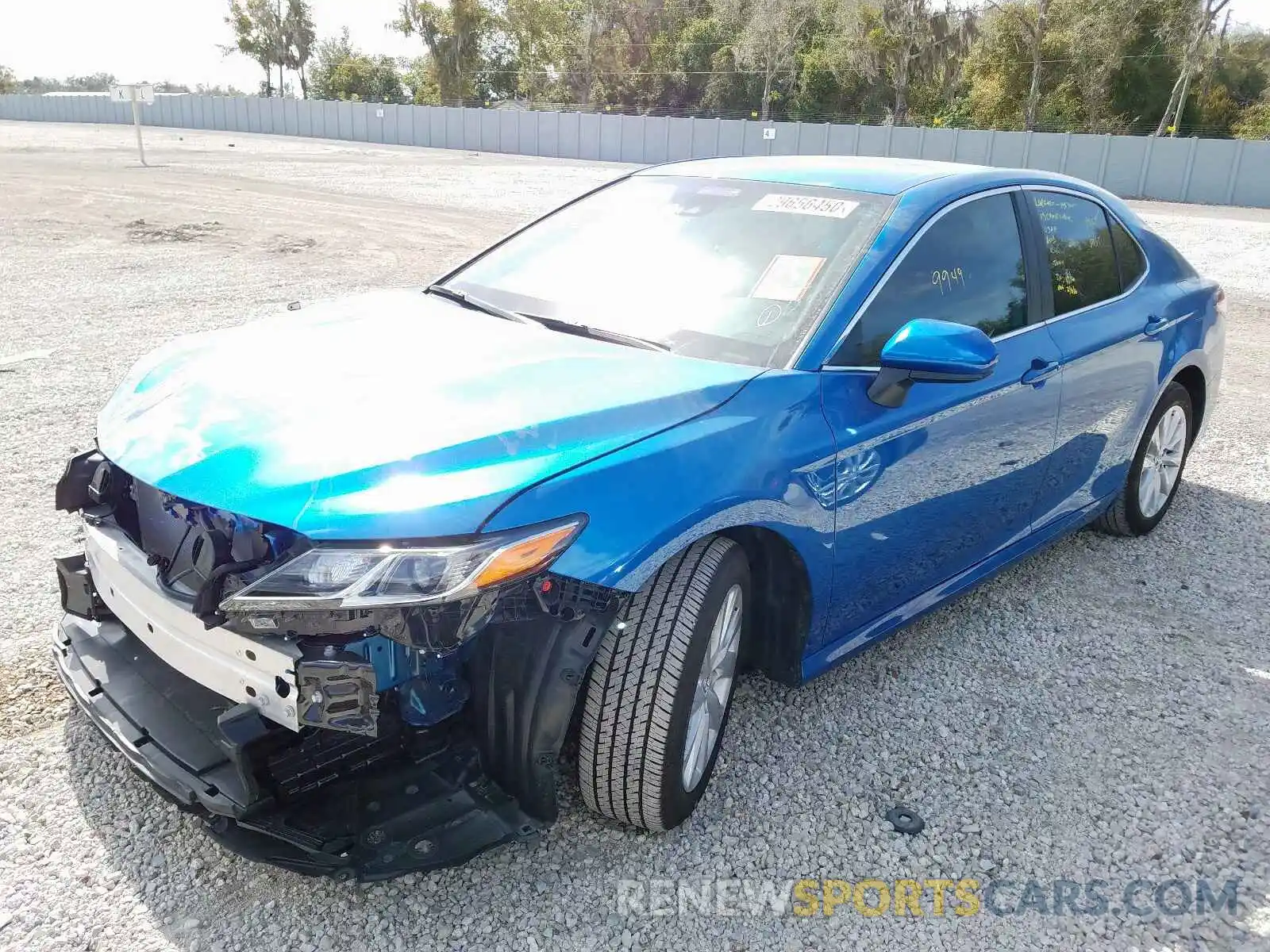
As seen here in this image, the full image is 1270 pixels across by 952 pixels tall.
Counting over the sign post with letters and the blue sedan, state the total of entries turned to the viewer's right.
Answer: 0

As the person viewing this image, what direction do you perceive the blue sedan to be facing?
facing the viewer and to the left of the viewer

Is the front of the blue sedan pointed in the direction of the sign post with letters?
no

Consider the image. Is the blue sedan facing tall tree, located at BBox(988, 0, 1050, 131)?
no

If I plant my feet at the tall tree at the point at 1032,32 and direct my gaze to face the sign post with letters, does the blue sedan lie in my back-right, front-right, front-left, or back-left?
front-left

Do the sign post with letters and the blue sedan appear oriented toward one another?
no

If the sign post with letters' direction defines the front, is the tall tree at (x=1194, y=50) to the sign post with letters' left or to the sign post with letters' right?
on its left

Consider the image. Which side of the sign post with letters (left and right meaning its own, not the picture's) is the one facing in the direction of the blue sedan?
front

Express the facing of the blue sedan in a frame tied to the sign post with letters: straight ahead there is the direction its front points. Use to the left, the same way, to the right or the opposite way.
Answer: to the right

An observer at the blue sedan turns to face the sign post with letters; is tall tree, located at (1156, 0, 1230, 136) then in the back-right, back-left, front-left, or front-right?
front-right

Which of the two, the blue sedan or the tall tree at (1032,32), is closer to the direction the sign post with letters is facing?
the blue sedan

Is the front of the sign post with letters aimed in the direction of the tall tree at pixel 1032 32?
no

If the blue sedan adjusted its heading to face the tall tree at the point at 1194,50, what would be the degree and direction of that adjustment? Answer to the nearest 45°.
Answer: approximately 180°

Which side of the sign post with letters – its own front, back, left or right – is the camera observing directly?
front
